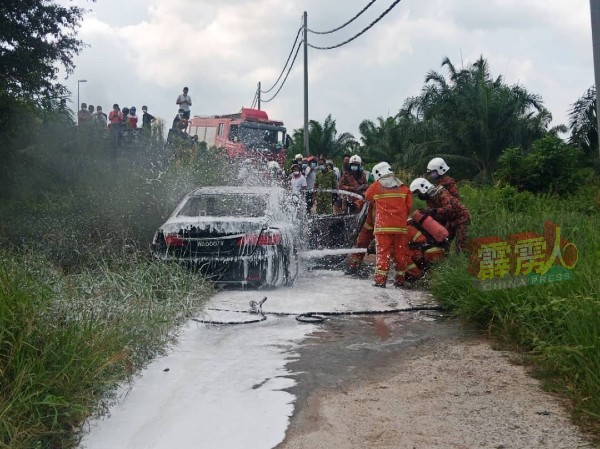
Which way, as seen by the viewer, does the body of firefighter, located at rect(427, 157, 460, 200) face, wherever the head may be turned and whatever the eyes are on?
to the viewer's left

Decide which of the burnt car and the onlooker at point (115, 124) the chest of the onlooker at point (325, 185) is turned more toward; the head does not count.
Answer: the burnt car

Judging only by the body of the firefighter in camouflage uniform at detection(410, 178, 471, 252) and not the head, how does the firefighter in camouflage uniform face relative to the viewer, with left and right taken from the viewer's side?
facing to the left of the viewer

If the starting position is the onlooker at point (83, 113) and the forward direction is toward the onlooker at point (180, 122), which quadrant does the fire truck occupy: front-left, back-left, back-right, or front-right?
front-left

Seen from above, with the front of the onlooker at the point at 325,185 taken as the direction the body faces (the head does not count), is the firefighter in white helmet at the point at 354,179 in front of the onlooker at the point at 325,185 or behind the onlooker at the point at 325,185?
in front

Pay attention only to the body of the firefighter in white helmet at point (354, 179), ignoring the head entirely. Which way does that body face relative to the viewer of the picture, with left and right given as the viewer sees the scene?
facing the viewer

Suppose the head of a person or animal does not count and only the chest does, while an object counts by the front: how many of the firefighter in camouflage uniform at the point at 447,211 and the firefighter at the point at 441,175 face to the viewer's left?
2

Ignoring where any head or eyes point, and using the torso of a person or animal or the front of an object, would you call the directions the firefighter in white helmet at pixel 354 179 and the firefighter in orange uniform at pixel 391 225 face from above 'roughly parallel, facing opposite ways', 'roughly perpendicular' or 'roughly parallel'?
roughly parallel, facing opposite ways

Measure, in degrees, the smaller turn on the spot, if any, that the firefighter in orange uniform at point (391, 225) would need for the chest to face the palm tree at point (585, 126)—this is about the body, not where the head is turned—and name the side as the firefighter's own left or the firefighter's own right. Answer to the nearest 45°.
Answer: approximately 45° to the firefighter's own right

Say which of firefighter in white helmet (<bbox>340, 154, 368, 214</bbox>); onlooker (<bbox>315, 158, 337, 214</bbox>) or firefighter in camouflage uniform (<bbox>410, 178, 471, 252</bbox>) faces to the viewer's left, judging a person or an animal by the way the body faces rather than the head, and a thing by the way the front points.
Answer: the firefighter in camouflage uniform

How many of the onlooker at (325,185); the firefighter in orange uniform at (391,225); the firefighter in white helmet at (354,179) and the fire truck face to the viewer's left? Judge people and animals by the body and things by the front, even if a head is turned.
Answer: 0

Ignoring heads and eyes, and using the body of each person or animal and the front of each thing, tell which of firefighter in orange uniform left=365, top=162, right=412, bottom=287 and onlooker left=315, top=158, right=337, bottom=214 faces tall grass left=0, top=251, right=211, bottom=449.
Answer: the onlooker
